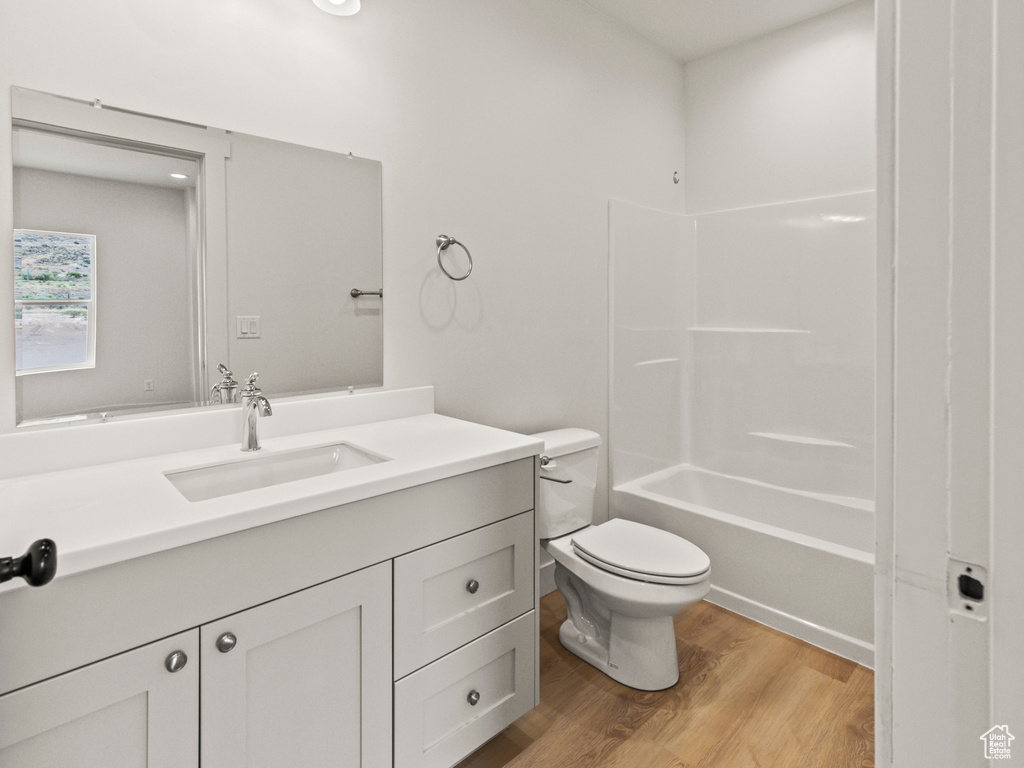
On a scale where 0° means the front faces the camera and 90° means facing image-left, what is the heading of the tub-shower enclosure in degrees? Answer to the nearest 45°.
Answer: approximately 45°

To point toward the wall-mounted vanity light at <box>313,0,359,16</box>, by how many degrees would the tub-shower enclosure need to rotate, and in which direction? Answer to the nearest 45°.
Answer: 0° — it already faces it

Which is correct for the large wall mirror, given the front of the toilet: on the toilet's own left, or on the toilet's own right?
on the toilet's own right

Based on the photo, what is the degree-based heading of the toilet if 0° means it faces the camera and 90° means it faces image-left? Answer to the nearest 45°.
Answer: approximately 315°

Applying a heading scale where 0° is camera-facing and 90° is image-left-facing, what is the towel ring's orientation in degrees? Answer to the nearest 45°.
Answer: approximately 315°

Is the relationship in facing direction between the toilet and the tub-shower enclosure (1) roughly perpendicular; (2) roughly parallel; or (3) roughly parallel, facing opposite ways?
roughly perpendicular

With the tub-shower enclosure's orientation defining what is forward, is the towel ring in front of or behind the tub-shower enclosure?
in front

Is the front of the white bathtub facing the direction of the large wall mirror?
yes

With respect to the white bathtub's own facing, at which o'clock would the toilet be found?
The toilet is roughly at 12 o'clock from the white bathtub.
